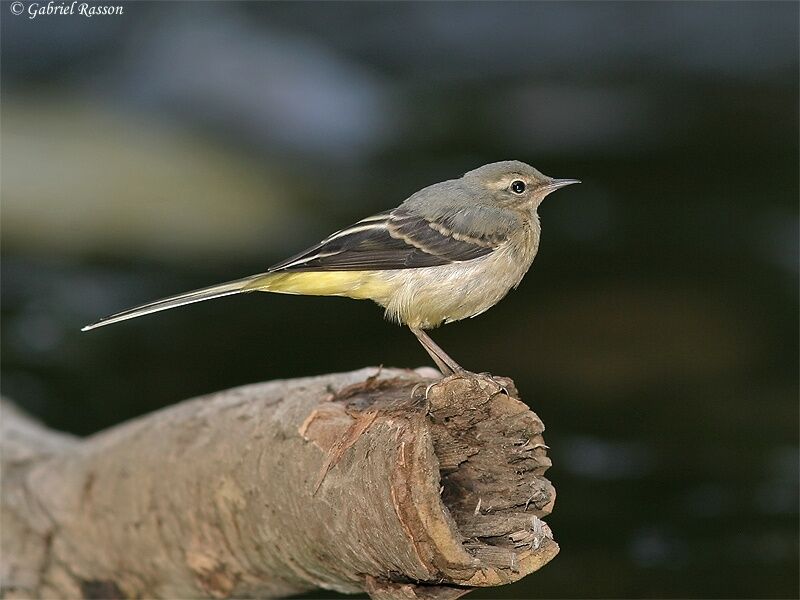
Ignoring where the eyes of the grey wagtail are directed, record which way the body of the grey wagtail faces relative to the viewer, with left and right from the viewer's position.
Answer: facing to the right of the viewer
